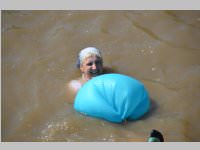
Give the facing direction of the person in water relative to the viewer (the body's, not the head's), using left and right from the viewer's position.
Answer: facing the viewer and to the right of the viewer
